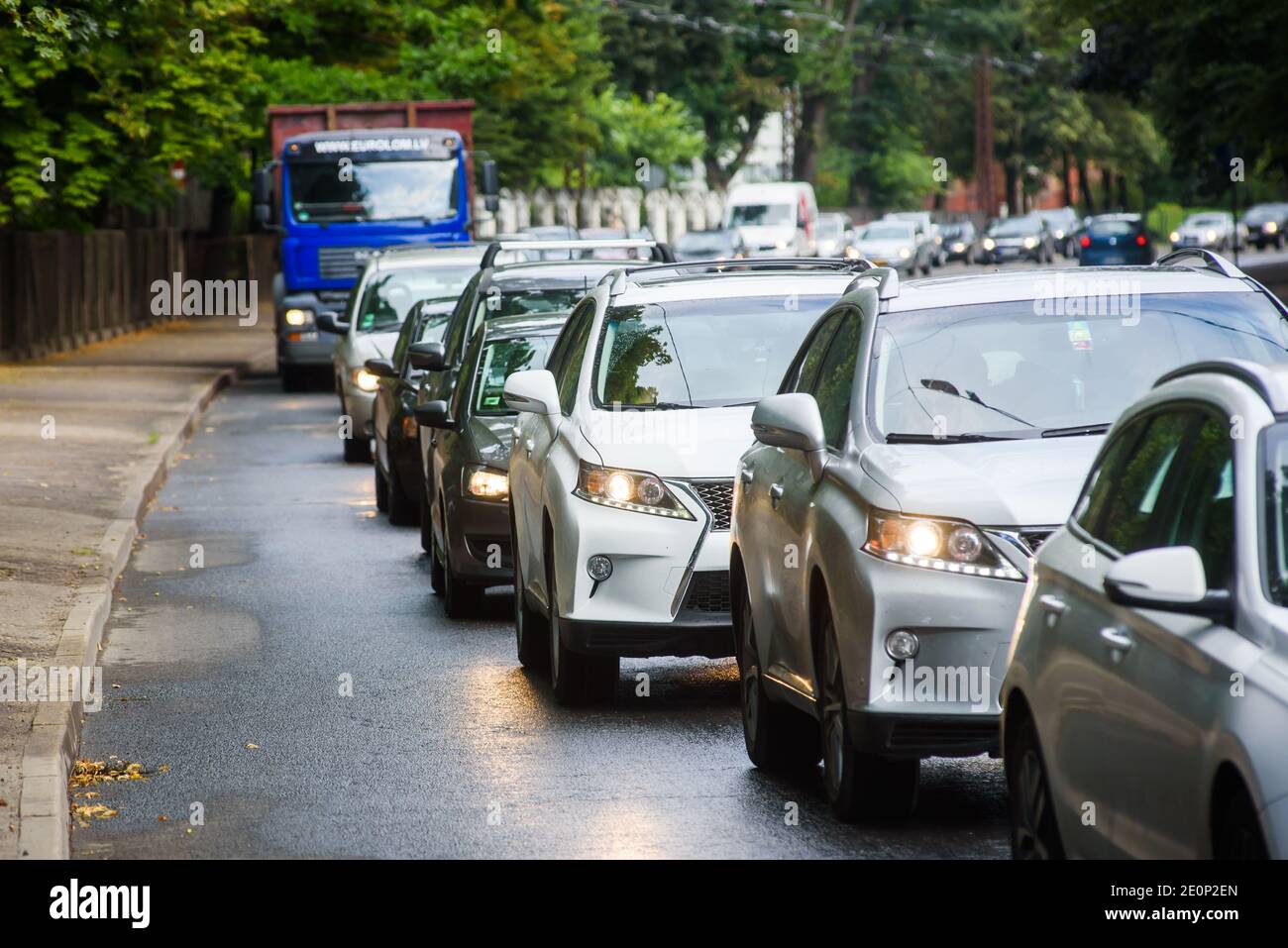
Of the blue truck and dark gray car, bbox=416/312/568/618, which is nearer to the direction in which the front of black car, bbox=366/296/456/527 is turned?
the dark gray car

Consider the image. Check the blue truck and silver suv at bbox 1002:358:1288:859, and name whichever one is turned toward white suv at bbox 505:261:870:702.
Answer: the blue truck

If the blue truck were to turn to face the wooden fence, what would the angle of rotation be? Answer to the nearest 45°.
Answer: approximately 135° to its right

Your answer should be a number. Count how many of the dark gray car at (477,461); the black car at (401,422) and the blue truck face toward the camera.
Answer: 3

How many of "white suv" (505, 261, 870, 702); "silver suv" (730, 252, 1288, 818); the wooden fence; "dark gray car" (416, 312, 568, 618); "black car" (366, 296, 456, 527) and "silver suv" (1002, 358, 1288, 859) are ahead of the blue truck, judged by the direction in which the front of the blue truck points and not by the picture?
5

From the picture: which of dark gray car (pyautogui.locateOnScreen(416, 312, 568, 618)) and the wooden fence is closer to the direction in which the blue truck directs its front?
the dark gray car

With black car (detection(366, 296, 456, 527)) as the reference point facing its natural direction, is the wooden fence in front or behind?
behind

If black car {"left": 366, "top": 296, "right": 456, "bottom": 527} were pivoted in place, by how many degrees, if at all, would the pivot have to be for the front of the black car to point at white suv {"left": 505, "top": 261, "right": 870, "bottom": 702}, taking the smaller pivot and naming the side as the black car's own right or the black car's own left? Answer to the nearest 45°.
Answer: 0° — it already faces it

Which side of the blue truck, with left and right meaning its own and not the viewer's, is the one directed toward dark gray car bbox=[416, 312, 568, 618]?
front

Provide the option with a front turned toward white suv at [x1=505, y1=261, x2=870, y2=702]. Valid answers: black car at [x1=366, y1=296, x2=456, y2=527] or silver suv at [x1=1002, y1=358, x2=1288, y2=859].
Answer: the black car

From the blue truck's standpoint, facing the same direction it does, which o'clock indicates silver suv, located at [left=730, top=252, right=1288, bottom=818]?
The silver suv is roughly at 12 o'clock from the blue truck.

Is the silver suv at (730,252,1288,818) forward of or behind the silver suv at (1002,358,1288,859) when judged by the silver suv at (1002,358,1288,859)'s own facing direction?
behind

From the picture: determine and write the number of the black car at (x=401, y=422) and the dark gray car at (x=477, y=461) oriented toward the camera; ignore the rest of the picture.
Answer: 2
